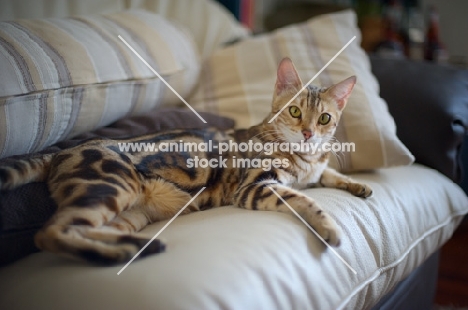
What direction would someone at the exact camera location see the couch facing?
facing the viewer and to the right of the viewer

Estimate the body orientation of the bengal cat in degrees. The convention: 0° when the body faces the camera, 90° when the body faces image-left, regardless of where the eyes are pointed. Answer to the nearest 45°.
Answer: approximately 270°
